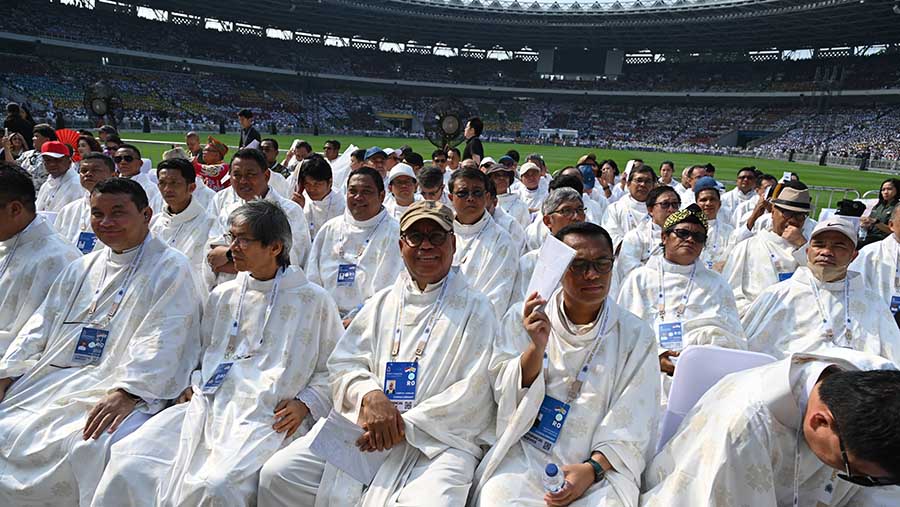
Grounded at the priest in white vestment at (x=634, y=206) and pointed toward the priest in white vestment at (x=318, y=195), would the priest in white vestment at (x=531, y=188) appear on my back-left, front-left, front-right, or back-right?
front-right

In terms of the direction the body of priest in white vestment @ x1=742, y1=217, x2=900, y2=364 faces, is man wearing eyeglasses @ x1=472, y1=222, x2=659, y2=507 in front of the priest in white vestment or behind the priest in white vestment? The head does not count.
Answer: in front

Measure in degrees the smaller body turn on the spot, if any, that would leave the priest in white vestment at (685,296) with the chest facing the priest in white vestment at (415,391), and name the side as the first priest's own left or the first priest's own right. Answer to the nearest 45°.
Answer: approximately 45° to the first priest's own right

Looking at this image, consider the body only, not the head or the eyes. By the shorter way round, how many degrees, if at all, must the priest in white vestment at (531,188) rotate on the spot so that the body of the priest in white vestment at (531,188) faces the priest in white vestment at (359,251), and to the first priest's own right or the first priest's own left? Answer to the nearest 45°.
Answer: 0° — they already face them

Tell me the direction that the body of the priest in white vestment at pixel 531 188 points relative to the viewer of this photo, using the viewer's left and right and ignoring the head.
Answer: facing the viewer

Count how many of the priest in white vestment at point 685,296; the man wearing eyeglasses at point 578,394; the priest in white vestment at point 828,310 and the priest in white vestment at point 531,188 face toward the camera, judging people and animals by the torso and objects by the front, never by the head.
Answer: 4

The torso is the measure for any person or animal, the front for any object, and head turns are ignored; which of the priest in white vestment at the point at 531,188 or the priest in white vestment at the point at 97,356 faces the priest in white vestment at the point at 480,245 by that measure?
the priest in white vestment at the point at 531,188

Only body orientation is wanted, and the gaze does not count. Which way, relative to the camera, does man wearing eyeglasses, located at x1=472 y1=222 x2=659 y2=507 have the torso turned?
toward the camera

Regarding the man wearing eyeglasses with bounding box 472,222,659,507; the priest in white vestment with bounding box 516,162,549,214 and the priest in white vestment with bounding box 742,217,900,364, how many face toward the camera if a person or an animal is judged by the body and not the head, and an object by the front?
3

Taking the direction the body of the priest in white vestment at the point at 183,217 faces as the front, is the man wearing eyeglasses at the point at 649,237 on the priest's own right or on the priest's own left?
on the priest's own left

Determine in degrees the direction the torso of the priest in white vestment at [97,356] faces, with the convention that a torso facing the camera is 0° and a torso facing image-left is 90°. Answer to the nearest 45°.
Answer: approximately 45°

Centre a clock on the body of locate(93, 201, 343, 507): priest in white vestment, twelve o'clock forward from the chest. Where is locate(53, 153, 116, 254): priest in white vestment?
locate(53, 153, 116, 254): priest in white vestment is roughly at 4 o'clock from locate(93, 201, 343, 507): priest in white vestment.

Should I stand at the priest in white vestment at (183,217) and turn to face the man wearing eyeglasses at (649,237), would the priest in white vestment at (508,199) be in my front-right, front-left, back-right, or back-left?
front-left
